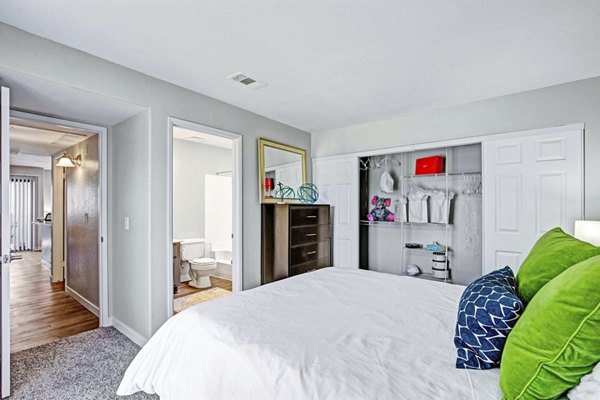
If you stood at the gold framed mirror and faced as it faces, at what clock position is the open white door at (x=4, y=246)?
The open white door is roughly at 3 o'clock from the gold framed mirror.

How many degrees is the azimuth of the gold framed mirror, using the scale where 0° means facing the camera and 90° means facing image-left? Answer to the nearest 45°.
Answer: approximately 315°

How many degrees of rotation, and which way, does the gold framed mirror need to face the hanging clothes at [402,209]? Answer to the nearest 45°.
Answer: approximately 45° to its left

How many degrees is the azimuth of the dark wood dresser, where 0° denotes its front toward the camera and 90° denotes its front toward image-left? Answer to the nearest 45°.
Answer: approximately 315°

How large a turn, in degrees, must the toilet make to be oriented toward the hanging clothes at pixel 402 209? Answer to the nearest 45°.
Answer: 0° — it already faces it

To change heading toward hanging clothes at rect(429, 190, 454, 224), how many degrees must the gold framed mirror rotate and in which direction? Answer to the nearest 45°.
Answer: approximately 45° to its left

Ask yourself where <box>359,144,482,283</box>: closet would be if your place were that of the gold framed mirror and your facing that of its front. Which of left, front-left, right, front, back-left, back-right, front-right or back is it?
front-left

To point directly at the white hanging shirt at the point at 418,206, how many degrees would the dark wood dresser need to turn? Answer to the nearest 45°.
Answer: approximately 45° to its left

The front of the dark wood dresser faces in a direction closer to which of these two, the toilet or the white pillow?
the white pillow
